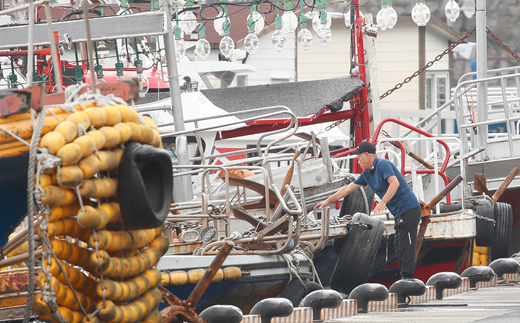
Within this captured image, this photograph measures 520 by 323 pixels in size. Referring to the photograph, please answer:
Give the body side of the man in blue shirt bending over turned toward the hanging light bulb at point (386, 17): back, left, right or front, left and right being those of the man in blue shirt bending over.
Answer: right

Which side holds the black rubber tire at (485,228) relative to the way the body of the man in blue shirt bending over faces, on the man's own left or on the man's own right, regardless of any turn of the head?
on the man's own right

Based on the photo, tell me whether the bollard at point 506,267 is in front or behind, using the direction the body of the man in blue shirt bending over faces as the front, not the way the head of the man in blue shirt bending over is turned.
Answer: behind

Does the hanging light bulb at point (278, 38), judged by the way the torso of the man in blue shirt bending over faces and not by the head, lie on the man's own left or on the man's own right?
on the man's own right

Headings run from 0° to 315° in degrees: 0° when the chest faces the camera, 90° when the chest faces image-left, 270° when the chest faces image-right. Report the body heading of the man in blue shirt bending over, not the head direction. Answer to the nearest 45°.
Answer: approximately 90°
